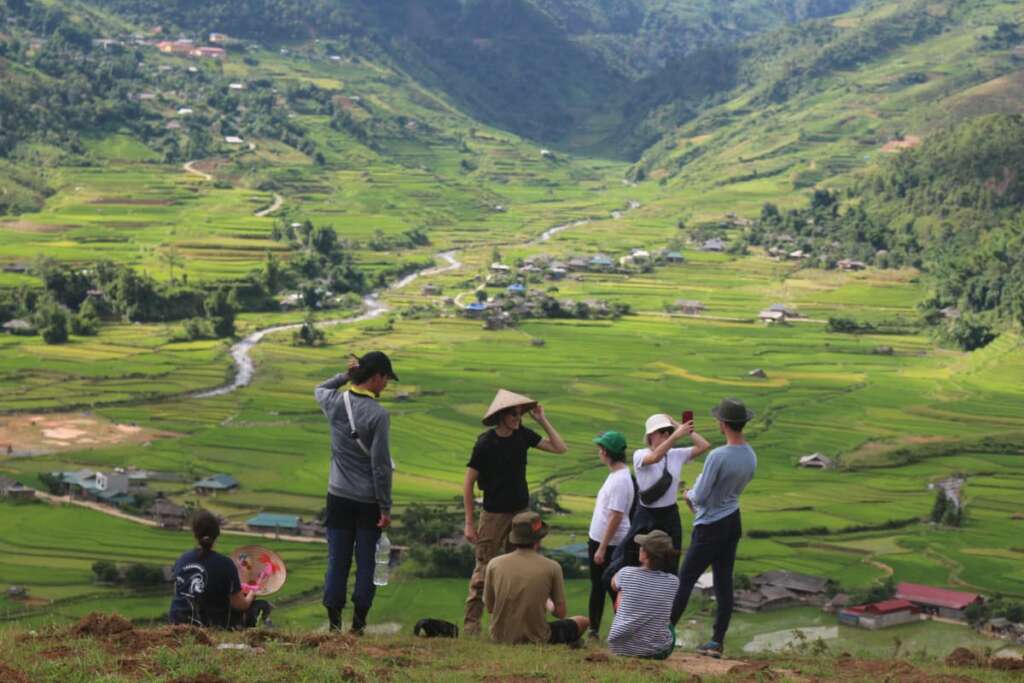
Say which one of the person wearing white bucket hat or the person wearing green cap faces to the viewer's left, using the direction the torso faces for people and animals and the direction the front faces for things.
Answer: the person wearing green cap

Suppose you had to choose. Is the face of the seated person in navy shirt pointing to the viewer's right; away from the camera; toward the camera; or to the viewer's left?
away from the camera

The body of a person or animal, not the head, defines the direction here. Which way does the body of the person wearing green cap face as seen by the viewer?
to the viewer's left

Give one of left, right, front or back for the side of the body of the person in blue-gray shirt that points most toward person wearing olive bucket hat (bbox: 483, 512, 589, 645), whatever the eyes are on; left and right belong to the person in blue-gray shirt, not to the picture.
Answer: left

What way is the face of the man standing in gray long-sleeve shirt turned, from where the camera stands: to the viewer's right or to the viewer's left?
to the viewer's right

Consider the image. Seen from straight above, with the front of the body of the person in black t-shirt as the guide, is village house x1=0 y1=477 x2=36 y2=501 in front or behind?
behind

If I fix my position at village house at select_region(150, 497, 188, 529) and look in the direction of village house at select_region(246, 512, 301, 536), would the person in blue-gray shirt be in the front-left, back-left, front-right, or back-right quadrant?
front-right

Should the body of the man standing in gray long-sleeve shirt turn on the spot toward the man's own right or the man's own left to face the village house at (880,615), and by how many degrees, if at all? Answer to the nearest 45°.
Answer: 0° — they already face it

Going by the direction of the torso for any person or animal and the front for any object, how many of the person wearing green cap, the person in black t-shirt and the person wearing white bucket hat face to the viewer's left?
1

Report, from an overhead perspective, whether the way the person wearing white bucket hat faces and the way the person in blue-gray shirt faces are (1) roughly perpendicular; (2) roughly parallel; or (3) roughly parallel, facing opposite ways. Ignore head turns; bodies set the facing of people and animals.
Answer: roughly parallel, facing opposite ways

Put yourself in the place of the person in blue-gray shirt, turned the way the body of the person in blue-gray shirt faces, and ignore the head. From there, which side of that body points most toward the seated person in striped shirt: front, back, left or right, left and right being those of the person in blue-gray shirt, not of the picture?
left

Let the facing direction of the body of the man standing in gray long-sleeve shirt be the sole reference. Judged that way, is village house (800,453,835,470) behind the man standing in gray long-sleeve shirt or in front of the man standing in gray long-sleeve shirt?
in front

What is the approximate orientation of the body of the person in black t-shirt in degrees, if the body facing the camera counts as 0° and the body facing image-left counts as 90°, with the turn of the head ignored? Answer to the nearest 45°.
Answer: approximately 315°
